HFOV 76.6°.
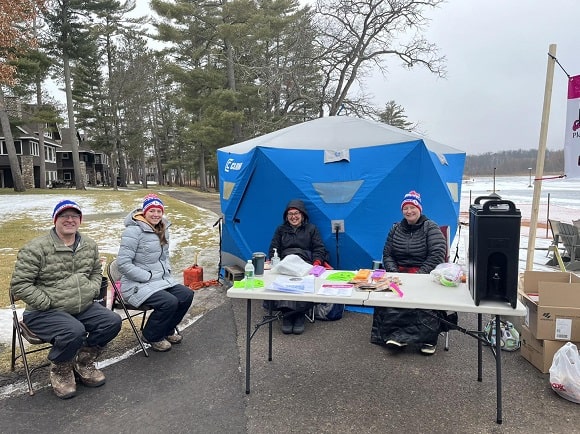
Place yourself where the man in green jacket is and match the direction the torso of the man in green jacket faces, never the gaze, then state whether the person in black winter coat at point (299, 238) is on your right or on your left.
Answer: on your left

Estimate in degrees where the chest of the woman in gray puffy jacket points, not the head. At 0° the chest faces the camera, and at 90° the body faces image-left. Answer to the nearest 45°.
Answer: approximately 315°

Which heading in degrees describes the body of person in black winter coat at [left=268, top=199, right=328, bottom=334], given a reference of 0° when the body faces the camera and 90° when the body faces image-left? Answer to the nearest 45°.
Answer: approximately 0°
